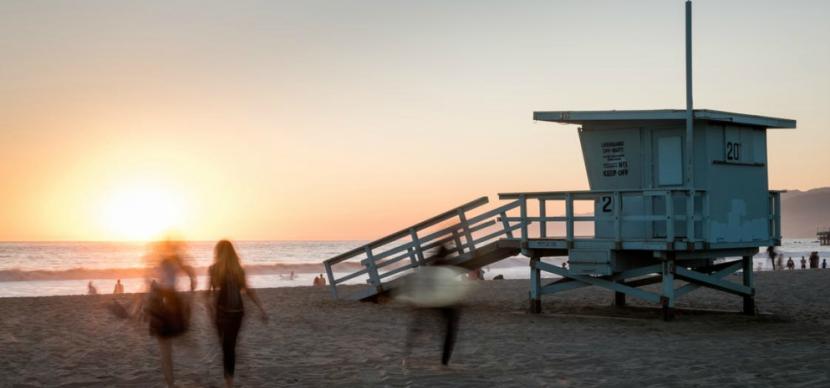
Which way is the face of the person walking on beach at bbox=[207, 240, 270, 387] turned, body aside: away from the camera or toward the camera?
away from the camera

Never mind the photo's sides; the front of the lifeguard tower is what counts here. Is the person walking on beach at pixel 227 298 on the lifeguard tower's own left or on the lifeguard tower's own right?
on the lifeguard tower's own left

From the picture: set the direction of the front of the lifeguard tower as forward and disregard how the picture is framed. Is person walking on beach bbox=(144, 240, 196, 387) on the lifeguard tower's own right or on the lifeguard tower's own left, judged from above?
on the lifeguard tower's own left

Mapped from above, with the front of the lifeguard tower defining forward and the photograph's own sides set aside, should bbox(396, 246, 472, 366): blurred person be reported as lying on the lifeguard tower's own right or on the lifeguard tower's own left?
on the lifeguard tower's own left
